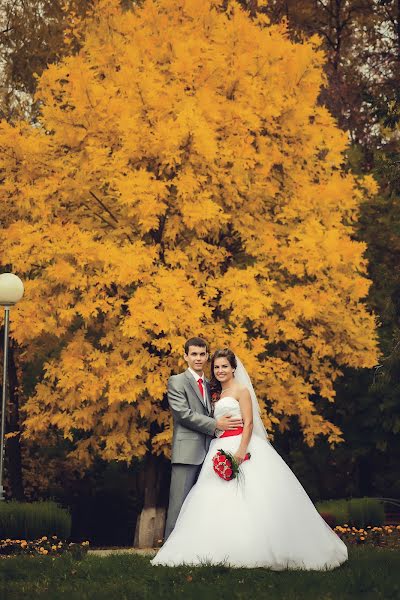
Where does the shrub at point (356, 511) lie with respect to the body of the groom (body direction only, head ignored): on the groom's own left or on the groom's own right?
on the groom's own left

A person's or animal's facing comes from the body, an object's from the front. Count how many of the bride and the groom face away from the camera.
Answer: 0

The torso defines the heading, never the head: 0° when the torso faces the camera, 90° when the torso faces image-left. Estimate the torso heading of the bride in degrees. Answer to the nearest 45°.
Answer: approximately 45°
